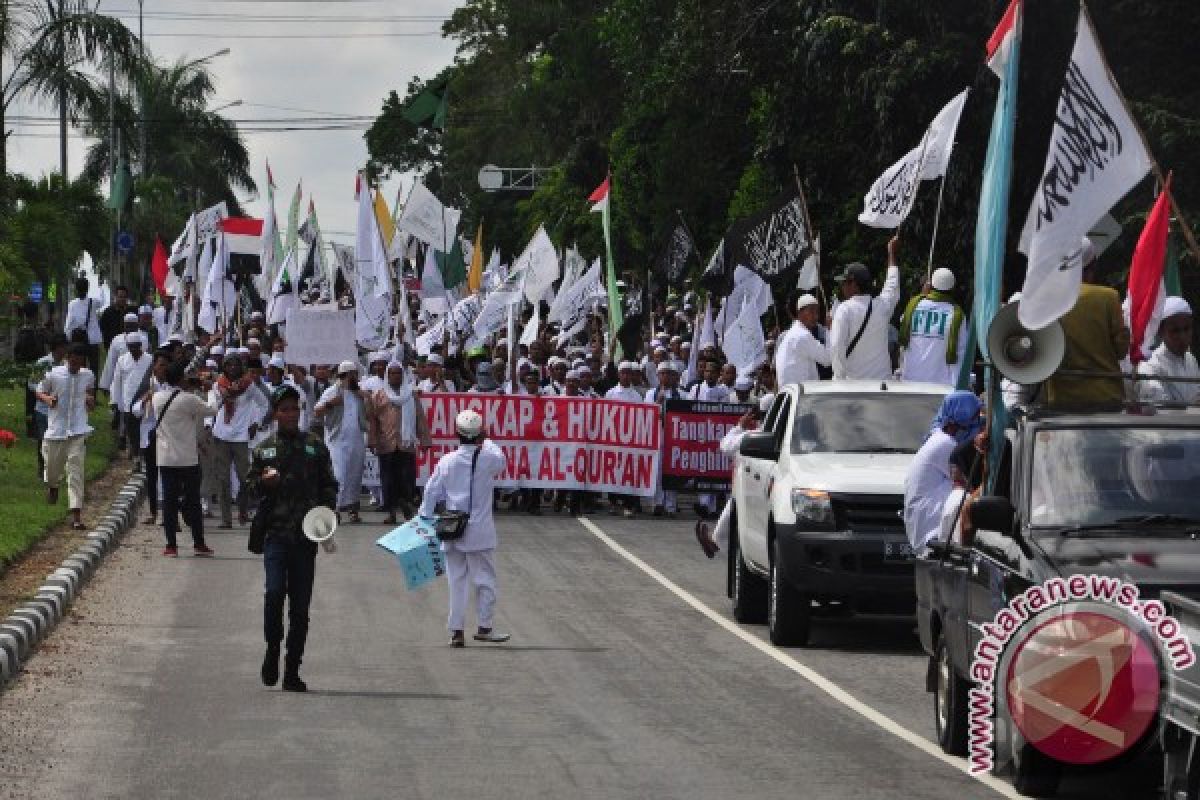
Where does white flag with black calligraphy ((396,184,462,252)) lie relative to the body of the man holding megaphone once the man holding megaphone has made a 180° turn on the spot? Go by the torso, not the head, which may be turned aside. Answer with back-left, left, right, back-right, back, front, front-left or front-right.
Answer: front

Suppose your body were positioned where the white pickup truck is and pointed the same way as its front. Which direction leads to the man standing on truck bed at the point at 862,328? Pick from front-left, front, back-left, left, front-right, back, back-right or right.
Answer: back

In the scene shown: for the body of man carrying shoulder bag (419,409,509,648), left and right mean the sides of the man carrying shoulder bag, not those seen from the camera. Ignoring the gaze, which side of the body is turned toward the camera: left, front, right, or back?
back

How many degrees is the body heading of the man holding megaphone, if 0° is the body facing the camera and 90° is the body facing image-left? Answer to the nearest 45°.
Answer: approximately 0°

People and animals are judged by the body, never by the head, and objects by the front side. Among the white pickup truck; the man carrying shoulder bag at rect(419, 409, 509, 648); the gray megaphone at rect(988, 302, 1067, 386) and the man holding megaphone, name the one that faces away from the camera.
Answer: the man carrying shoulder bag

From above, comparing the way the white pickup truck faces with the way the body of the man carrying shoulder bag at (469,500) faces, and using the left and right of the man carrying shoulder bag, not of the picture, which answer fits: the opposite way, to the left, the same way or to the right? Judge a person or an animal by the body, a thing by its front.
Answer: the opposite way

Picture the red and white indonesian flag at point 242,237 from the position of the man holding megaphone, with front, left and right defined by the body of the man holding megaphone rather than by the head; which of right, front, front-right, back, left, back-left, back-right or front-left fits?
back

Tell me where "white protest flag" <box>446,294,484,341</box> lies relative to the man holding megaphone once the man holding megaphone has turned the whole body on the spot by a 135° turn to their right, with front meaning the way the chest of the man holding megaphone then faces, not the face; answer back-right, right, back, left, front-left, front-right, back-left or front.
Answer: front-right

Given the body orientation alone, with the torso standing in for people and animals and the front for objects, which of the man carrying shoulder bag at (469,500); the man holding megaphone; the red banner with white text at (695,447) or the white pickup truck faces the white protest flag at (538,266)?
the man carrying shoulder bag
